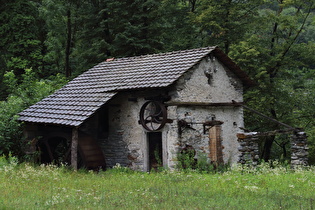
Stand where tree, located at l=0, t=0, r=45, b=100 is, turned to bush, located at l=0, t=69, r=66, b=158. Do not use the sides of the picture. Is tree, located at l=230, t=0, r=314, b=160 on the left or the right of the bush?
left
